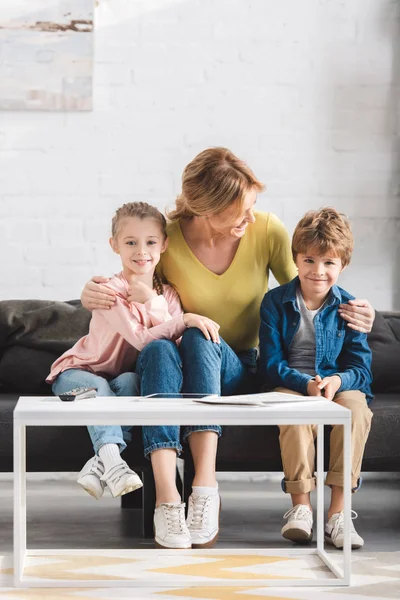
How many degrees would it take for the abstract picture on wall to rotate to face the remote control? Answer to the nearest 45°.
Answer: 0° — it already faces it

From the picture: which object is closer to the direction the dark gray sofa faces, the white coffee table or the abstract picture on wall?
the white coffee table

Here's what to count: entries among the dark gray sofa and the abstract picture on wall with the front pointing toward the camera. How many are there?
2

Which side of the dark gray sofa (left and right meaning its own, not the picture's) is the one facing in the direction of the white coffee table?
front

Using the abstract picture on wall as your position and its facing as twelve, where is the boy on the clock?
The boy is roughly at 11 o'clock from the abstract picture on wall.

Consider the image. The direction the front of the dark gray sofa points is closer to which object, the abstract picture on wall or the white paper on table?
the white paper on table

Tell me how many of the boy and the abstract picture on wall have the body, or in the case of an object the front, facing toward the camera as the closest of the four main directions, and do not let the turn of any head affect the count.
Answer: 2

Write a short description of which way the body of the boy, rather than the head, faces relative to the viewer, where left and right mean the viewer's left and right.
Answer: facing the viewer

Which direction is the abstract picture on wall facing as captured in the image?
toward the camera
